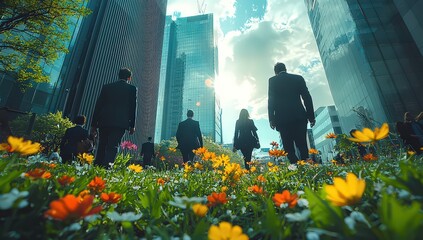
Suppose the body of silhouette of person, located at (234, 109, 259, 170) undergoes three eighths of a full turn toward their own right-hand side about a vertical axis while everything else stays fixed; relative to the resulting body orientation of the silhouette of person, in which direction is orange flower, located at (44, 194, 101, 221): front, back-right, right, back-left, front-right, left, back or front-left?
front-right

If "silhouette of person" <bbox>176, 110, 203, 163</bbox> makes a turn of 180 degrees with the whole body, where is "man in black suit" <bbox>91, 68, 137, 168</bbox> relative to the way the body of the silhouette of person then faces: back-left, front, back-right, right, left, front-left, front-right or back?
front-right

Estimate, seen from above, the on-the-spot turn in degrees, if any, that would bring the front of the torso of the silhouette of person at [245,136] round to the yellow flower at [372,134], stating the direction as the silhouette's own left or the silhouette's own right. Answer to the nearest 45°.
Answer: approximately 180°

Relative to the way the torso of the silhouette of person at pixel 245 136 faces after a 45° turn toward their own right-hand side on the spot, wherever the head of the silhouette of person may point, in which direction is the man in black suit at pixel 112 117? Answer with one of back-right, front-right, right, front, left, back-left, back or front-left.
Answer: back

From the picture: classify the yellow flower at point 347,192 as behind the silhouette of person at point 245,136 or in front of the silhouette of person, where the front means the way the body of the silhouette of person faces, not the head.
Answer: behind

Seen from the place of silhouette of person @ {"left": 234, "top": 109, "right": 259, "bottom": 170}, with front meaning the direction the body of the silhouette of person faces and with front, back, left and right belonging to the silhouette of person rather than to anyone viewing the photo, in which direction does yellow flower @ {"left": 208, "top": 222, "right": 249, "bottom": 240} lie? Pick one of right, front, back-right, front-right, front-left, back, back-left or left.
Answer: back

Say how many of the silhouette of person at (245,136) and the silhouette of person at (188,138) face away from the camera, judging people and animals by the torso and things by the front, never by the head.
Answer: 2

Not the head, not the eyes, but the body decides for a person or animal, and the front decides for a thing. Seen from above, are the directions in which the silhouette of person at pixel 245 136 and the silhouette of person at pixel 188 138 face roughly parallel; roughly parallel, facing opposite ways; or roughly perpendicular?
roughly parallel

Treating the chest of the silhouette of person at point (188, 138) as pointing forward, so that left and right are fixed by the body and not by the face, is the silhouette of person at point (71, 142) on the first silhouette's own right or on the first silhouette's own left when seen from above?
on the first silhouette's own left

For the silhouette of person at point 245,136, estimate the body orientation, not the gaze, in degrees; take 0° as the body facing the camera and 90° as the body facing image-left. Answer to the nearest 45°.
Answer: approximately 180°

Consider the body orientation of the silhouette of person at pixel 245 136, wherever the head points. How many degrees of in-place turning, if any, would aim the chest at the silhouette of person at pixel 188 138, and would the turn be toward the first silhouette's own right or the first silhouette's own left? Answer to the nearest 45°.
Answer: approximately 90° to the first silhouette's own left

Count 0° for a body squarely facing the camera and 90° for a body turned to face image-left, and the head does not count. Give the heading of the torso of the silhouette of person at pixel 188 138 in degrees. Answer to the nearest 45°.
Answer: approximately 180°

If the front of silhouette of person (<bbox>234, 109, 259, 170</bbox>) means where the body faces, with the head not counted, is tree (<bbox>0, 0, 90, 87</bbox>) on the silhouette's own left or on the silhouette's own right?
on the silhouette's own left
